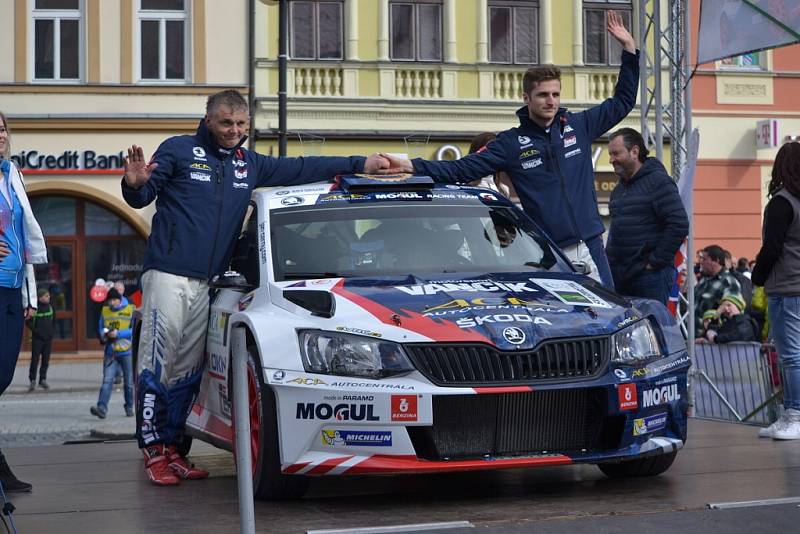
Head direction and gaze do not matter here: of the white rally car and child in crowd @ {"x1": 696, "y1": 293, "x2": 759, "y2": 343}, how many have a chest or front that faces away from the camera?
0

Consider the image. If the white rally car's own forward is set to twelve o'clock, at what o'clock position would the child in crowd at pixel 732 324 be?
The child in crowd is roughly at 8 o'clock from the white rally car.

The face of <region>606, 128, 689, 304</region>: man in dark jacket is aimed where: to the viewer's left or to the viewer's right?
to the viewer's left

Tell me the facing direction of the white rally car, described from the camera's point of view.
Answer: facing the viewer and to the right of the viewer

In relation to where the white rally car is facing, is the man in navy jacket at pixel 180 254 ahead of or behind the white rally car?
behind

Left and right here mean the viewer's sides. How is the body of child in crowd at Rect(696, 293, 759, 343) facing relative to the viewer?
facing the viewer and to the left of the viewer

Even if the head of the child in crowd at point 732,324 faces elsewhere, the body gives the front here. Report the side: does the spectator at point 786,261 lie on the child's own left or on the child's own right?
on the child's own left

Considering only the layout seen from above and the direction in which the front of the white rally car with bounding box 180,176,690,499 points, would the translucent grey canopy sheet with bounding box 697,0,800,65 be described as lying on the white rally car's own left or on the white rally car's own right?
on the white rally car's own left

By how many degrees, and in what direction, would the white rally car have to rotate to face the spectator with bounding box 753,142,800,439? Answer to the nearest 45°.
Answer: approximately 90° to its left

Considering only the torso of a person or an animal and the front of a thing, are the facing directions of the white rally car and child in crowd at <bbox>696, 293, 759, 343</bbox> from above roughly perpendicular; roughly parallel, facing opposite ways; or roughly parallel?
roughly perpendicular

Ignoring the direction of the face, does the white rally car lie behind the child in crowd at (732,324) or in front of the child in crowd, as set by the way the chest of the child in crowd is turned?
in front
